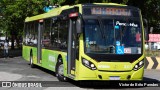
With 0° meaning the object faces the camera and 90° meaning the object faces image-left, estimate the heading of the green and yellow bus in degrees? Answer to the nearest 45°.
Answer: approximately 315°
